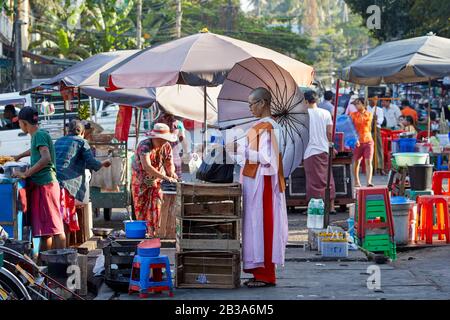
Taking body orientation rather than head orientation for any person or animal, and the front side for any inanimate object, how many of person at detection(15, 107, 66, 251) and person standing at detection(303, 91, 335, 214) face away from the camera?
1

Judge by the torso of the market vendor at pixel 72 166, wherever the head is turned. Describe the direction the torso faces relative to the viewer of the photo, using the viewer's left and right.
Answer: facing away from the viewer and to the right of the viewer

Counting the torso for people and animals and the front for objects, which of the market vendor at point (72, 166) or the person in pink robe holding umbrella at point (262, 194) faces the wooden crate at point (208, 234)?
the person in pink robe holding umbrella

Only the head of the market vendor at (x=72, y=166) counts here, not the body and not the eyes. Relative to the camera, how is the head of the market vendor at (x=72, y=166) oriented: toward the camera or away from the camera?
away from the camera

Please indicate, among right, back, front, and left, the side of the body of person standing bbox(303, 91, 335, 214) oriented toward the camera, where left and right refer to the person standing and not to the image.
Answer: back

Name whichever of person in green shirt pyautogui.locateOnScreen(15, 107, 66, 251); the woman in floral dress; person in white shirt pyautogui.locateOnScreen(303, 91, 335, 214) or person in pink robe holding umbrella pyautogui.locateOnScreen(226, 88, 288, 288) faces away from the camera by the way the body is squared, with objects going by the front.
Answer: person in white shirt pyautogui.locateOnScreen(303, 91, 335, 214)

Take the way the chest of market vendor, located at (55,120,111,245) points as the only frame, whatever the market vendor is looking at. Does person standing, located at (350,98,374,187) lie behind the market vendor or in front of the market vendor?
in front

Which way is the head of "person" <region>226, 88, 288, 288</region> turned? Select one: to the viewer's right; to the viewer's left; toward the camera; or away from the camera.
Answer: to the viewer's left

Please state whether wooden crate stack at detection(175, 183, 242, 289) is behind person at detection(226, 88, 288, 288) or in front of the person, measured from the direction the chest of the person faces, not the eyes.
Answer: in front

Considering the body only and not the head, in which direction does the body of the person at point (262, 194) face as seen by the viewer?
to the viewer's left
